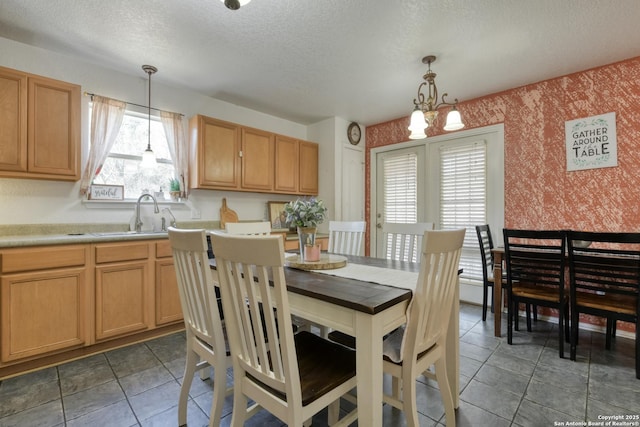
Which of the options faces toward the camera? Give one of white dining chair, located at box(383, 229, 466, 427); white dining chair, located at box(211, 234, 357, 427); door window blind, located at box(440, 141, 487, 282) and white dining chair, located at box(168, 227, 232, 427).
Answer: the door window blind

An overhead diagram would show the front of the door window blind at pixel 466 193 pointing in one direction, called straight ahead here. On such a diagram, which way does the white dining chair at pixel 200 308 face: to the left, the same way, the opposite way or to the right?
the opposite way

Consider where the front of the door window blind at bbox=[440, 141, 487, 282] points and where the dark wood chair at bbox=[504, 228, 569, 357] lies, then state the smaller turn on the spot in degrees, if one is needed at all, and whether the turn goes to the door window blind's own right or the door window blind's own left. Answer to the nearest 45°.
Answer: approximately 45° to the door window blind's own left

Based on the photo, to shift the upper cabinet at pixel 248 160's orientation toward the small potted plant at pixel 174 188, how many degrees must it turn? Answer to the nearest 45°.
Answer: approximately 135° to its right

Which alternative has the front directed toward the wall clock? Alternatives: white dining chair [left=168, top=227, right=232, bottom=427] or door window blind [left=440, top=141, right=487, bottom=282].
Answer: the white dining chair

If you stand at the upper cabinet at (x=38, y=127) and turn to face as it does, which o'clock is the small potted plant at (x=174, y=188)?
The small potted plant is roughly at 10 o'clock from the upper cabinet.

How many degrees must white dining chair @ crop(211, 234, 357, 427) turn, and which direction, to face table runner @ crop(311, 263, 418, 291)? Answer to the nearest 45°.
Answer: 0° — it already faces it

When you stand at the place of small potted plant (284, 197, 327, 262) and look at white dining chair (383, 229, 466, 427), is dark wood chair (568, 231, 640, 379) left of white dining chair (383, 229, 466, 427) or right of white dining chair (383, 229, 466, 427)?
left

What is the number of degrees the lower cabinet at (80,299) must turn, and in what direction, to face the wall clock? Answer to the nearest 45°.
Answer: approximately 45° to its left

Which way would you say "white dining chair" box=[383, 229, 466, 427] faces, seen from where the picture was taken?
facing away from the viewer and to the left of the viewer
